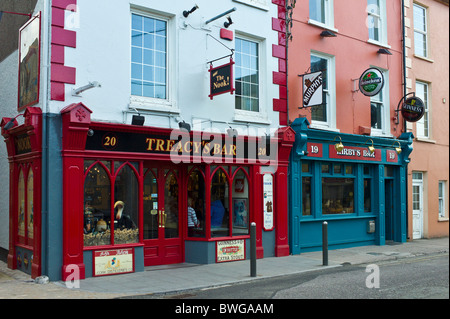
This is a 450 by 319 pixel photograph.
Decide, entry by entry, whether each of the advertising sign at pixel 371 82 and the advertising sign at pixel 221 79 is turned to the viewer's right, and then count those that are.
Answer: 0

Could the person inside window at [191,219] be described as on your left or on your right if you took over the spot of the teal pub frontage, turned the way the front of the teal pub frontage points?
on your right

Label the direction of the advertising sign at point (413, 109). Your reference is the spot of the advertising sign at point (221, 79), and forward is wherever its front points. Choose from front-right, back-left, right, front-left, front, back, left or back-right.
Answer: back

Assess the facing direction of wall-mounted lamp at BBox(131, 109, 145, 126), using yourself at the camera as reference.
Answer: facing the viewer and to the right of the viewer

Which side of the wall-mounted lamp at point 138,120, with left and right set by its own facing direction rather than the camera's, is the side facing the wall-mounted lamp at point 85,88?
right

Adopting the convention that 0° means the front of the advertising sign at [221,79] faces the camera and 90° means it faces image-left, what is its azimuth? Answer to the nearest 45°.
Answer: approximately 45°

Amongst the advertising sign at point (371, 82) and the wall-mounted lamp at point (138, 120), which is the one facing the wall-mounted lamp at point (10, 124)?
the advertising sign

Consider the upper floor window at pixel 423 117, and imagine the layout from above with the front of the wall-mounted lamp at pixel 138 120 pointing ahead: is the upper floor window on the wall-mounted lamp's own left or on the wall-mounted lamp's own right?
on the wall-mounted lamp's own left

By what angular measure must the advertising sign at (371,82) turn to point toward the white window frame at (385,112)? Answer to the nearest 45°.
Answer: approximately 135° to its right

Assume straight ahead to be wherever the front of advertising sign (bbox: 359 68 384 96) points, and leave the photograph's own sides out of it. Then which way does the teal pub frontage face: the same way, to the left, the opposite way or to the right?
to the left

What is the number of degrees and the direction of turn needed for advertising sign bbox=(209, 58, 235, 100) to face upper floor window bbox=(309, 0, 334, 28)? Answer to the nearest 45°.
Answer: approximately 180°

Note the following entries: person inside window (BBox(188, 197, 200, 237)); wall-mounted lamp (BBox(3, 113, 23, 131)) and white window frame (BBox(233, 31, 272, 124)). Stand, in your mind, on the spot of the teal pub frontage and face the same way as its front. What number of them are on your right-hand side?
3

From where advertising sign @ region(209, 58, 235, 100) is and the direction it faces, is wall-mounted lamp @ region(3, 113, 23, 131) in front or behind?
in front

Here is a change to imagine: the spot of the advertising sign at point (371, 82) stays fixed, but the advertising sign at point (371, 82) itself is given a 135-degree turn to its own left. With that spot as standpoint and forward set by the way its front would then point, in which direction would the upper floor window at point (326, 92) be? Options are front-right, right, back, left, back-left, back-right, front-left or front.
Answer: back
